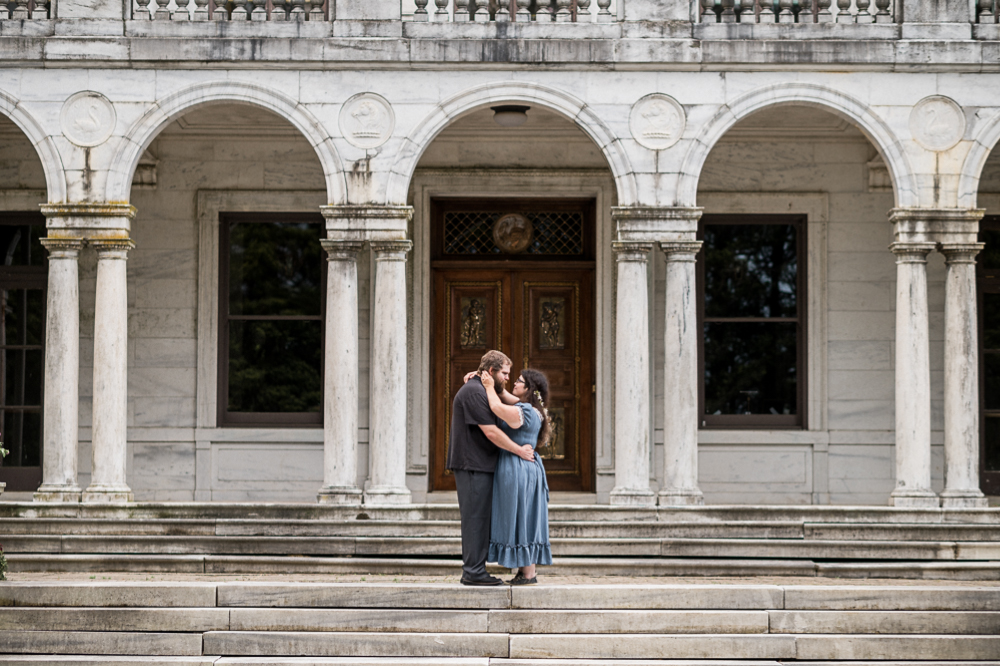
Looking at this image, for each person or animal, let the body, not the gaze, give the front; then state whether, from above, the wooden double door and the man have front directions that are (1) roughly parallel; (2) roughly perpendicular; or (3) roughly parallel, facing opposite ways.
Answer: roughly perpendicular

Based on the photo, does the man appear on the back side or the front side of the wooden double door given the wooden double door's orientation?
on the front side

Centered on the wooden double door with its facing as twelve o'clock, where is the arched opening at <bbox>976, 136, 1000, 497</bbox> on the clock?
The arched opening is roughly at 9 o'clock from the wooden double door.

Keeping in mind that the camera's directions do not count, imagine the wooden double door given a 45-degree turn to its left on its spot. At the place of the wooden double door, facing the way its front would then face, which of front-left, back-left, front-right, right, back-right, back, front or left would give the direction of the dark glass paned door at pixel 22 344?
back-right

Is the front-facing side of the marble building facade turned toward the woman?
yes

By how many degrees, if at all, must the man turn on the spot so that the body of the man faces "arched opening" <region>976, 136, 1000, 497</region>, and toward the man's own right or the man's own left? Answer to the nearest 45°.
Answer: approximately 45° to the man's own left

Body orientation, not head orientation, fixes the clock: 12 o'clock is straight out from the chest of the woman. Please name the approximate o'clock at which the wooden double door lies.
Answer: The wooden double door is roughly at 3 o'clock from the woman.

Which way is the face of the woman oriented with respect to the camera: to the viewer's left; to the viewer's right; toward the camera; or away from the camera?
to the viewer's left

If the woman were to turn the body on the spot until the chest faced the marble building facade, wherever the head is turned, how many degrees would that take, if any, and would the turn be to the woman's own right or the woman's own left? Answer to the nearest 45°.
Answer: approximately 90° to the woman's own right

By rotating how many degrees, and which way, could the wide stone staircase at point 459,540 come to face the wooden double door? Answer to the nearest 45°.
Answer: approximately 180°

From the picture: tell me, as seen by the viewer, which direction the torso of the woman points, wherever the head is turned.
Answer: to the viewer's left

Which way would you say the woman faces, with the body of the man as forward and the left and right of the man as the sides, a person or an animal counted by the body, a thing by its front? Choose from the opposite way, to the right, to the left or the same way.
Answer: the opposite way

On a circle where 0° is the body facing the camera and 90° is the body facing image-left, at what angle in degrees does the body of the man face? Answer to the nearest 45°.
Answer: approximately 270°
